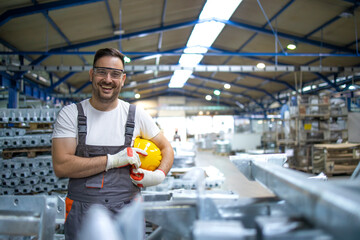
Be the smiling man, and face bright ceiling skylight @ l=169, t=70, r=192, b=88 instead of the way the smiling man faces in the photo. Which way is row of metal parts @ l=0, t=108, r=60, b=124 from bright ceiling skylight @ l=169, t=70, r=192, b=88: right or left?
left

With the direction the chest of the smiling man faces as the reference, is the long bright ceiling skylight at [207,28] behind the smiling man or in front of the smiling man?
behind

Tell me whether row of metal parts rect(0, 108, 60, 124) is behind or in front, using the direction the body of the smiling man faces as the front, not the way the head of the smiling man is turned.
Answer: behind

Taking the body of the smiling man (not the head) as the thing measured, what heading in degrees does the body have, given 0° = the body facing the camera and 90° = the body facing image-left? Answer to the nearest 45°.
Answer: approximately 0°

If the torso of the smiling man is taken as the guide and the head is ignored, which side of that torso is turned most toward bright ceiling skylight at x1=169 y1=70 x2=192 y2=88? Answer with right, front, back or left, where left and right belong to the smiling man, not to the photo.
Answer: back
